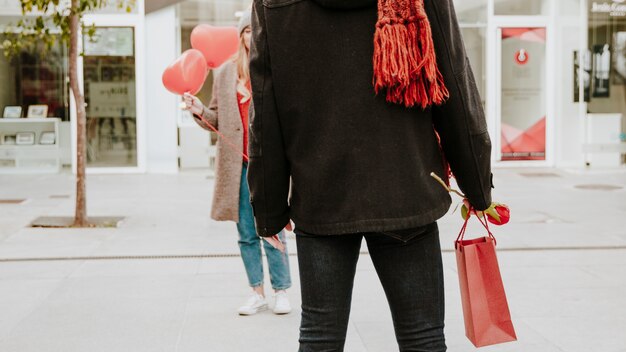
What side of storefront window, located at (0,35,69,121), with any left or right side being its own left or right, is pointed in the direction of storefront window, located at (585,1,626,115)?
left

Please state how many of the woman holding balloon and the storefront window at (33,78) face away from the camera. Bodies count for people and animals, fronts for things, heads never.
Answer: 0

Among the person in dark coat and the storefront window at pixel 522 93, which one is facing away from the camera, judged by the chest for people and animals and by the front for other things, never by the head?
the person in dark coat

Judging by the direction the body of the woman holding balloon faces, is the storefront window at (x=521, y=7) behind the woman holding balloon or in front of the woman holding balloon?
behind

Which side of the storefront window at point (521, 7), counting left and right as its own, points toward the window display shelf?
right

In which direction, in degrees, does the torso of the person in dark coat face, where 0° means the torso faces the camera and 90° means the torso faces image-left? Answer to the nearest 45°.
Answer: approximately 180°

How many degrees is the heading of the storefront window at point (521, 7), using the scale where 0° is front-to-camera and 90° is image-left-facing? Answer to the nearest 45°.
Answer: approximately 0°

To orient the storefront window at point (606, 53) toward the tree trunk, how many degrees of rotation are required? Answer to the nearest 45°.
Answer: approximately 45° to its right

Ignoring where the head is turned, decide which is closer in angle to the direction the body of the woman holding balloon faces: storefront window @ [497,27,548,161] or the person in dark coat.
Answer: the person in dark coat

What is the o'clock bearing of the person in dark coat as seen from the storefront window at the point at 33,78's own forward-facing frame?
The person in dark coat is roughly at 12 o'clock from the storefront window.

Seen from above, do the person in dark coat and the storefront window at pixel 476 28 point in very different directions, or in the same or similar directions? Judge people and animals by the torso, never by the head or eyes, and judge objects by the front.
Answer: very different directions

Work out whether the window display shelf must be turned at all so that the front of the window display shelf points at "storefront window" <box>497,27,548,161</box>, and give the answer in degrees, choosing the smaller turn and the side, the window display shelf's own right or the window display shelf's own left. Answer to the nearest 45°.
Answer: approximately 90° to the window display shelf's own left
